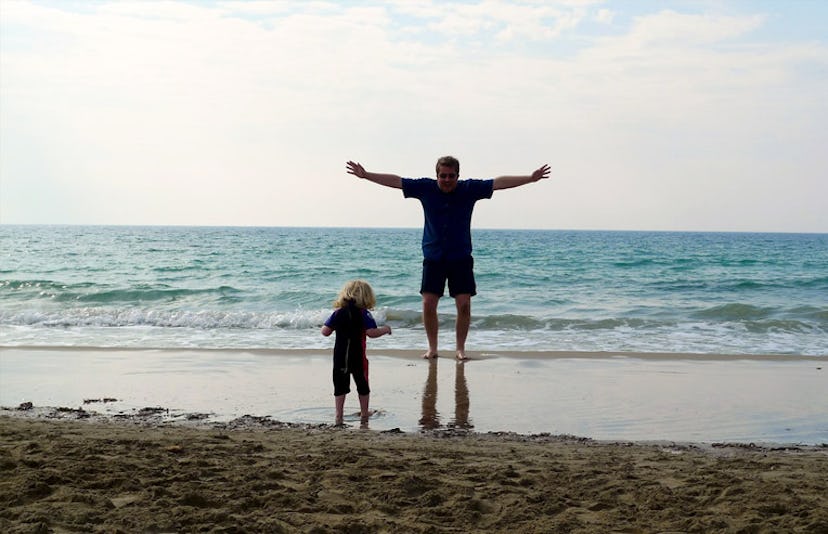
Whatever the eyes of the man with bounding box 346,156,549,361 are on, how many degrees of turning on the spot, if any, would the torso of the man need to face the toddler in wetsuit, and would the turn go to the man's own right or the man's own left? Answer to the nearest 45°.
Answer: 0° — they already face them

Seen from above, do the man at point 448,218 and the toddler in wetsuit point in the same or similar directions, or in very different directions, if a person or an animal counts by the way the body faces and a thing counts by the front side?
very different directions

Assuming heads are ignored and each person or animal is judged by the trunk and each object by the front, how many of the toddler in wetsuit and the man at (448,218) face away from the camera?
1

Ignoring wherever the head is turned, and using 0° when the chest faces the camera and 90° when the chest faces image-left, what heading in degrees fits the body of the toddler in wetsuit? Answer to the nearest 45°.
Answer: approximately 180°

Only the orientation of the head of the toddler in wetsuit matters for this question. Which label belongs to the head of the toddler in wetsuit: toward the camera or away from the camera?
away from the camera

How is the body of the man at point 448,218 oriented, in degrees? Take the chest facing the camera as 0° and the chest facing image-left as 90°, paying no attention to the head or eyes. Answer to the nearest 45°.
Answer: approximately 0°
